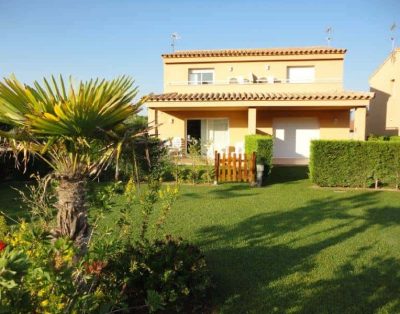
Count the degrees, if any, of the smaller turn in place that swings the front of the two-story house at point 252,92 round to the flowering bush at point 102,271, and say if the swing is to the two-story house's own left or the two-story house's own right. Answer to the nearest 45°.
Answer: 0° — it already faces it

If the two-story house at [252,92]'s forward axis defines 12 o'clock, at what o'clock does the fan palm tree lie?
The fan palm tree is roughly at 12 o'clock from the two-story house.

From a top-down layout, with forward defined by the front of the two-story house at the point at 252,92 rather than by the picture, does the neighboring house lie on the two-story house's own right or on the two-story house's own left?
on the two-story house's own left

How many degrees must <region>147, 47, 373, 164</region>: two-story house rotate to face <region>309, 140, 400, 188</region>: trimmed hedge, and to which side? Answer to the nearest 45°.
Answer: approximately 45° to its left

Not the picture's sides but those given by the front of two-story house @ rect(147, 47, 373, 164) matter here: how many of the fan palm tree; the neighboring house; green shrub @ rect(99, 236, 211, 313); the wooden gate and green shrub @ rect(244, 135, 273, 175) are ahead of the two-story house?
4

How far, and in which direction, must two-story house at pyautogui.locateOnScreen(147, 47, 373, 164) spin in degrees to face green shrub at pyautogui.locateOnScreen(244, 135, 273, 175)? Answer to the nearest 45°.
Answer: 0° — it already faces it

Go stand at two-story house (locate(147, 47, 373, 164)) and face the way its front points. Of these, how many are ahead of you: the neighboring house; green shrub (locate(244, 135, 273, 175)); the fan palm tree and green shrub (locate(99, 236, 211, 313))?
3

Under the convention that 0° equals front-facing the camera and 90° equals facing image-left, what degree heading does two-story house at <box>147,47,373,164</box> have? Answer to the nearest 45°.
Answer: approximately 0°

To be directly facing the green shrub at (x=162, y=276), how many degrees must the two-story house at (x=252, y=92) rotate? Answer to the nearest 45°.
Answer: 0° — it already faces it

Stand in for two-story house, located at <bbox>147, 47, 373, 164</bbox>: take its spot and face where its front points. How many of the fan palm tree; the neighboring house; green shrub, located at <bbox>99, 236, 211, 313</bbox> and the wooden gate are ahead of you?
3

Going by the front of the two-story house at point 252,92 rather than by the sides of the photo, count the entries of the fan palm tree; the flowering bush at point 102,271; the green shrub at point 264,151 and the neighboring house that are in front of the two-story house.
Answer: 3
